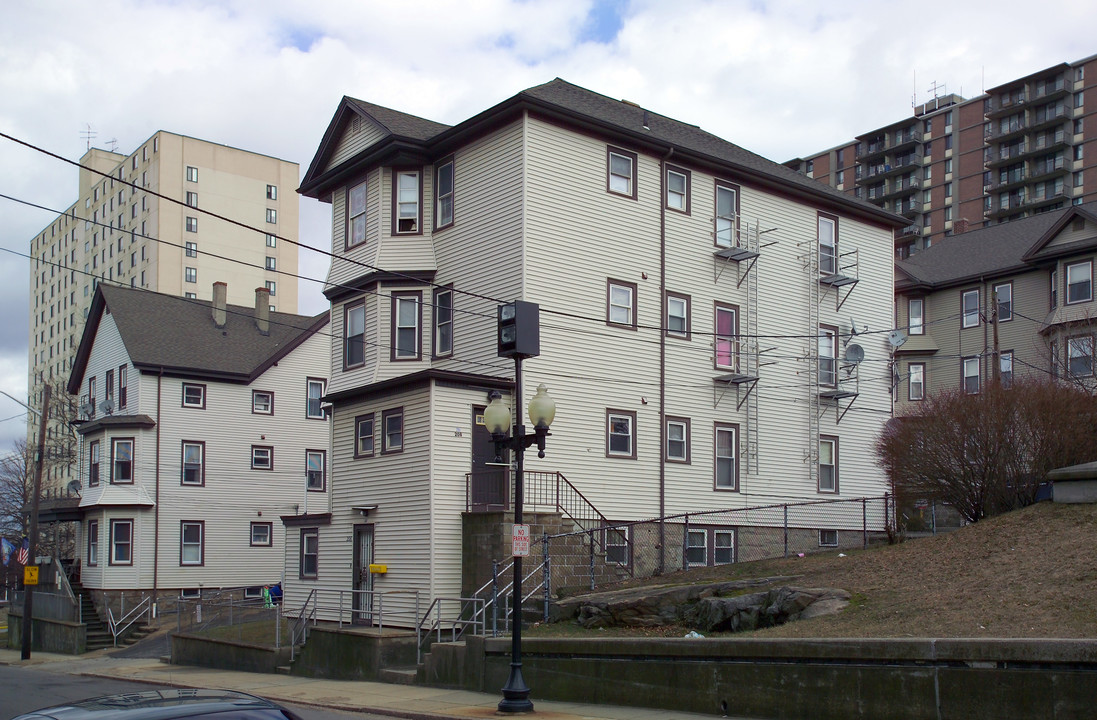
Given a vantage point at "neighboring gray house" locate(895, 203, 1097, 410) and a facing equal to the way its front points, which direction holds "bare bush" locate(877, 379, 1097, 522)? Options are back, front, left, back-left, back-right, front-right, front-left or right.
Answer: front-left

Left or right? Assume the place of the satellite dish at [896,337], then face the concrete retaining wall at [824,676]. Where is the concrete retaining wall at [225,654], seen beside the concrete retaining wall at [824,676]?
right

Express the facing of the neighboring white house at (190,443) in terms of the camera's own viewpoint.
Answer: facing the viewer and to the left of the viewer

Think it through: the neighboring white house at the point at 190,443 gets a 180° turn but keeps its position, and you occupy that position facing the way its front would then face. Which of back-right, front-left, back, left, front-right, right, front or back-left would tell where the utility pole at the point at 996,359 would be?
right

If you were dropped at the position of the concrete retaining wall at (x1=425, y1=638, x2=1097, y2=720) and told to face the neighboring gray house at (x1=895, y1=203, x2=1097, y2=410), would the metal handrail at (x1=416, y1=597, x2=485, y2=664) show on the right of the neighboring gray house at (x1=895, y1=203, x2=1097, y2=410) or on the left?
left
